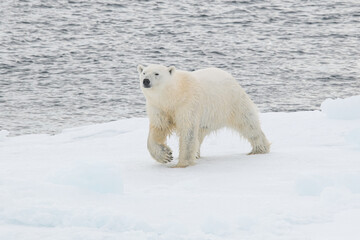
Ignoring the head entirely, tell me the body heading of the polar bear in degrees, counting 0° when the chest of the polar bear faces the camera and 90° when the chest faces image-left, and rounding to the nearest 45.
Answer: approximately 45°
